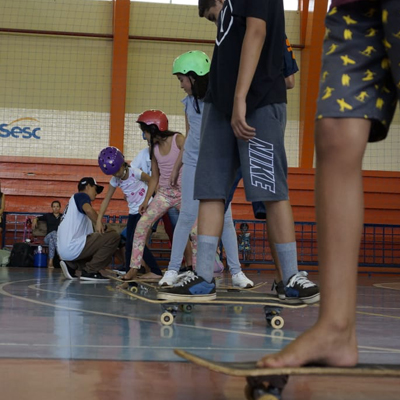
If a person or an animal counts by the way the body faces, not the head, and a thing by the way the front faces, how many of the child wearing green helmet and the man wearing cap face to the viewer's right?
1

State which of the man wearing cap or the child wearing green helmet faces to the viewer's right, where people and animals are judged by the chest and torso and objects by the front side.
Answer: the man wearing cap

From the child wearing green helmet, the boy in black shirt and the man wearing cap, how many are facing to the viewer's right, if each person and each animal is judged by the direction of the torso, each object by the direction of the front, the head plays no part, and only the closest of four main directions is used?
1

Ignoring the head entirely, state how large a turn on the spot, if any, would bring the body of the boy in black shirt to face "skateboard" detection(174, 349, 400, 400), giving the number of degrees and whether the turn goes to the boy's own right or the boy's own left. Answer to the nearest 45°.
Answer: approximately 45° to the boy's own left

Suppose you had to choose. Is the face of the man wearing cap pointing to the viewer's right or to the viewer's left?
to the viewer's right

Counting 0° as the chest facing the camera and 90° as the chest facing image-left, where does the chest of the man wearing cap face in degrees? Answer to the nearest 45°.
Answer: approximately 270°

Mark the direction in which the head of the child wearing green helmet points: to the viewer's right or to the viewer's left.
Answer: to the viewer's left

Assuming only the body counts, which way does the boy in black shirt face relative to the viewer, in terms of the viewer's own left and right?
facing the viewer and to the left of the viewer

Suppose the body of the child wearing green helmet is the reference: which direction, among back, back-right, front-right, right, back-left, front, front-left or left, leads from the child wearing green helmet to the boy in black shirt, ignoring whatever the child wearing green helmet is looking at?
front-left

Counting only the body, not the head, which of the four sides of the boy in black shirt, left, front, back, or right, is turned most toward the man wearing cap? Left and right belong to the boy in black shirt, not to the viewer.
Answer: right

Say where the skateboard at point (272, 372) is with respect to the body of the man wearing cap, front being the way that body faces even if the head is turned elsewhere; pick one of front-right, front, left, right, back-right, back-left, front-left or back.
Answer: right

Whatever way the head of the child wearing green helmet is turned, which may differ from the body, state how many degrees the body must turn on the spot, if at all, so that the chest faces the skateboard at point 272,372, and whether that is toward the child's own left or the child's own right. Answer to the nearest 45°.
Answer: approximately 45° to the child's own left
